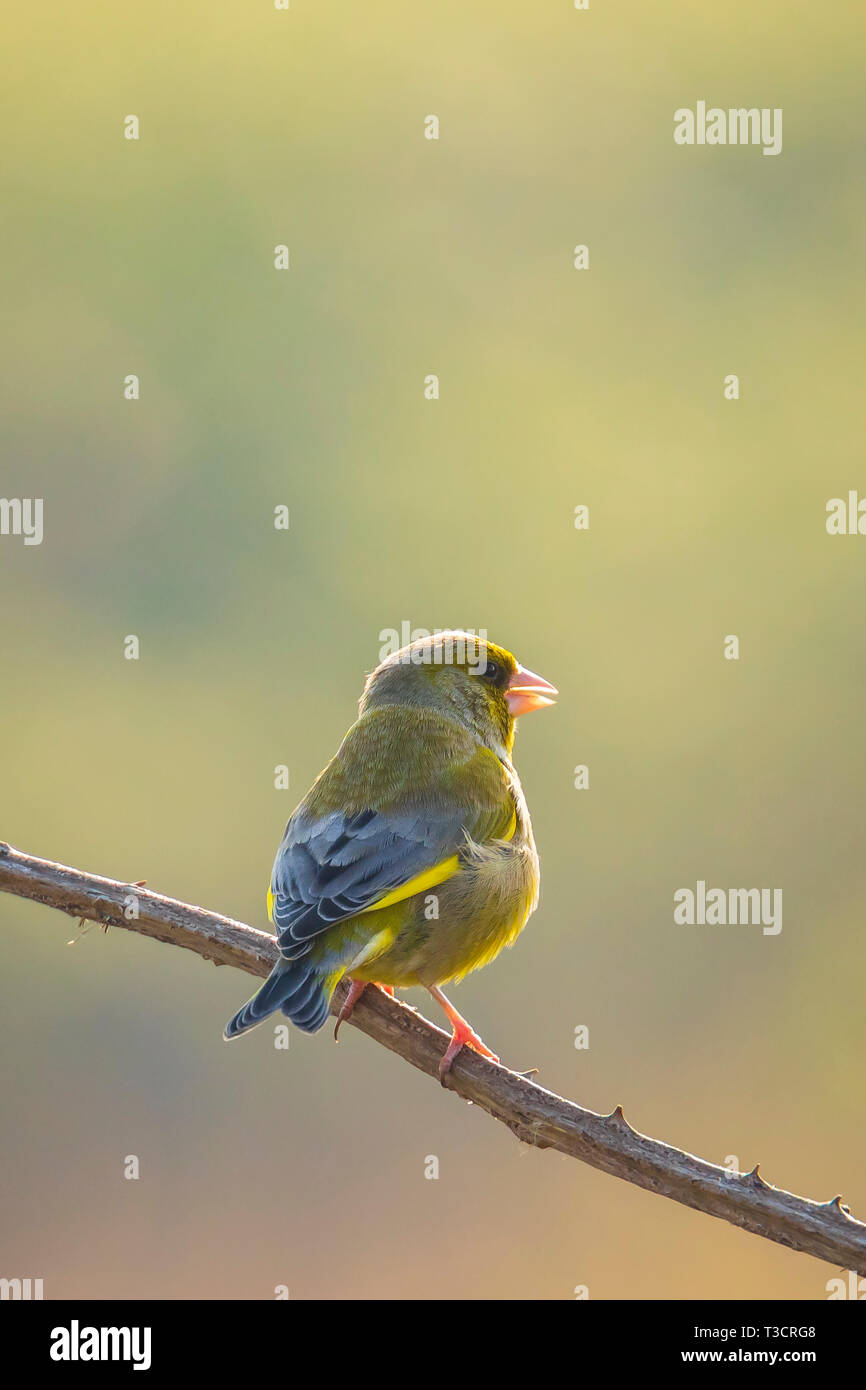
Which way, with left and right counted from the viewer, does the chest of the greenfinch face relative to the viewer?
facing away from the viewer and to the right of the viewer
